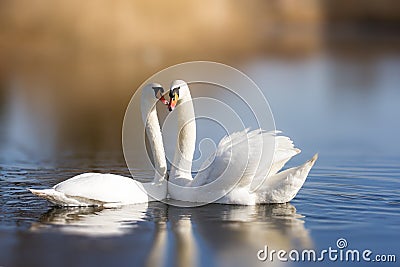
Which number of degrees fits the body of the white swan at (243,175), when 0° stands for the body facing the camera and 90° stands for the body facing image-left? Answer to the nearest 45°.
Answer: approximately 90°

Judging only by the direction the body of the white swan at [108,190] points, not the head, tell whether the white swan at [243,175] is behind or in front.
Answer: in front

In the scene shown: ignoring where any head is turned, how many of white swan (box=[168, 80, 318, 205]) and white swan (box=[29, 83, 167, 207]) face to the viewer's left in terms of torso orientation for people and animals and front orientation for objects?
1

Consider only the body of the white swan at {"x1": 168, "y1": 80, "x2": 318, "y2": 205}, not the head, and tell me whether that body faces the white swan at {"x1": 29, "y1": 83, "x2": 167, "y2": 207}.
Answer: yes

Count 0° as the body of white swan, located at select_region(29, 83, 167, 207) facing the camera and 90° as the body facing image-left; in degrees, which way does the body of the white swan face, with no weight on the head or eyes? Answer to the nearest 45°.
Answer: approximately 270°

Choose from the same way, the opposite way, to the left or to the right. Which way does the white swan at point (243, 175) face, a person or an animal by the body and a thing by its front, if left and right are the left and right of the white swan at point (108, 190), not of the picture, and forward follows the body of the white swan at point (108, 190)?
the opposite way
